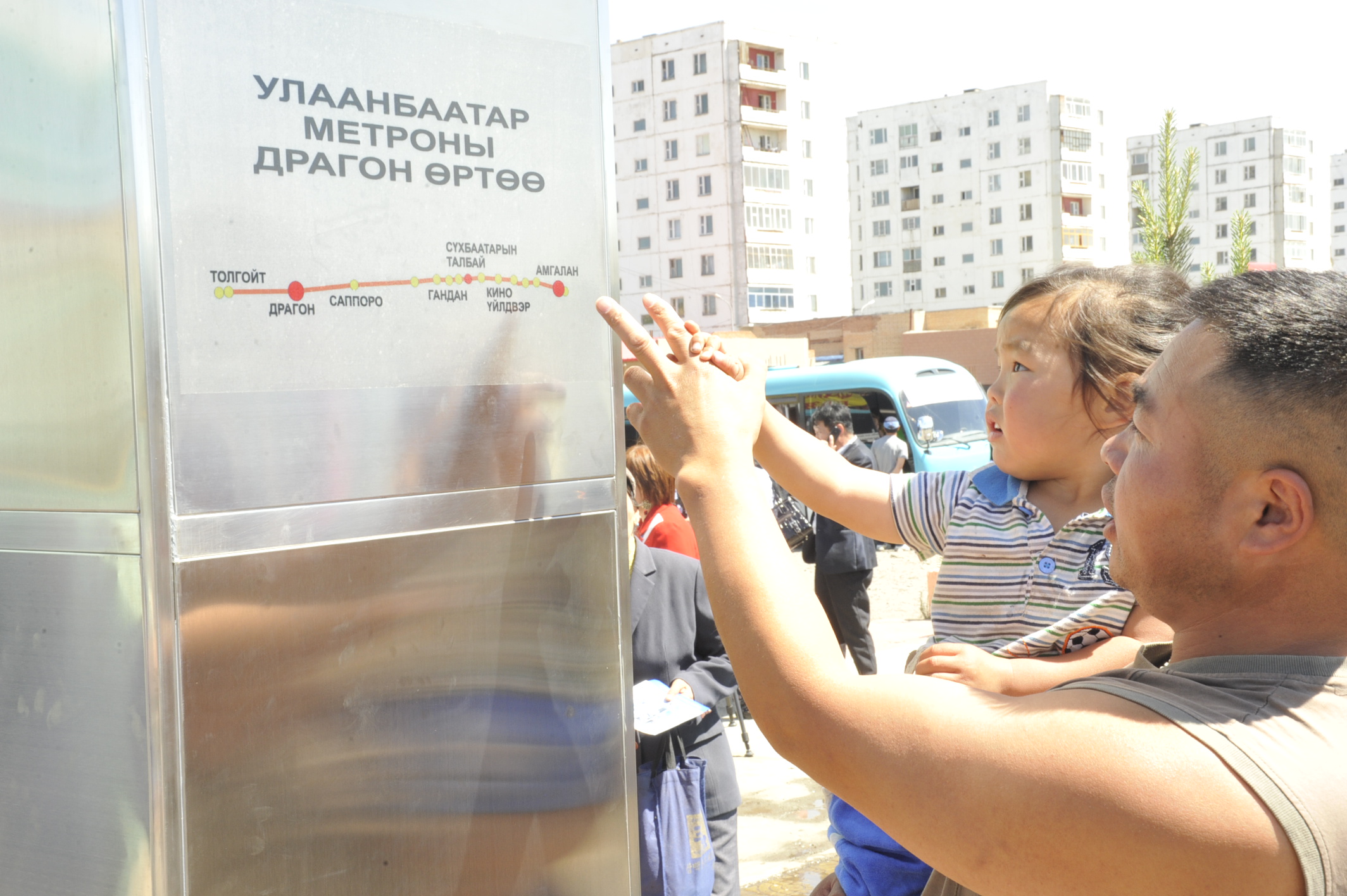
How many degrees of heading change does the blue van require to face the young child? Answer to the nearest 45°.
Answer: approximately 45° to its right

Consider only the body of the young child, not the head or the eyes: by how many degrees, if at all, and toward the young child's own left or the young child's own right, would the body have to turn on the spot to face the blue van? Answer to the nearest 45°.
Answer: approximately 135° to the young child's own right

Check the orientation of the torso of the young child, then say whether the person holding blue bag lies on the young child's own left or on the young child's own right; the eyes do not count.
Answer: on the young child's own right

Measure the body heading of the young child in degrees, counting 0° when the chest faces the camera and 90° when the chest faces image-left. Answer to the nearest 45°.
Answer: approximately 45°

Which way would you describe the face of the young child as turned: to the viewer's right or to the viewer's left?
to the viewer's left

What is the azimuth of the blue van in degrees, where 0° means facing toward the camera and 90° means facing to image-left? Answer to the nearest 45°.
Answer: approximately 315°
